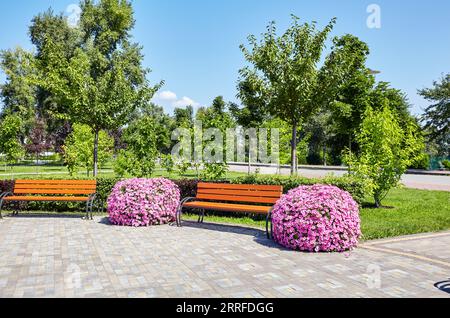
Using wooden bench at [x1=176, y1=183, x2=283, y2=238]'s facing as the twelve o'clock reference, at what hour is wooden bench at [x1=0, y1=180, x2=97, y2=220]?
wooden bench at [x1=0, y1=180, x2=97, y2=220] is roughly at 2 o'clock from wooden bench at [x1=176, y1=183, x2=283, y2=238].

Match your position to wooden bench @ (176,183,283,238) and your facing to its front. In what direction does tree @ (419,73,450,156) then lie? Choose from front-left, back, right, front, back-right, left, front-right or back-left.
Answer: back

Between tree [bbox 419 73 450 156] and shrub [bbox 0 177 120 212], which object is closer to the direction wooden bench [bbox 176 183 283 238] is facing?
the shrub

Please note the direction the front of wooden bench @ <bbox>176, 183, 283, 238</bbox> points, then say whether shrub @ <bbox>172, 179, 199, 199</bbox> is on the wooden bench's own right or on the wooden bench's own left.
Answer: on the wooden bench's own right

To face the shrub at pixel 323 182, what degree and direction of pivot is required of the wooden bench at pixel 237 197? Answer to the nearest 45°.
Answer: approximately 180°

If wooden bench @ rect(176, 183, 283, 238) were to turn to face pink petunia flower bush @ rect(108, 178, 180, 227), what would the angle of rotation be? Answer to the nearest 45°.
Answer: approximately 45° to its right

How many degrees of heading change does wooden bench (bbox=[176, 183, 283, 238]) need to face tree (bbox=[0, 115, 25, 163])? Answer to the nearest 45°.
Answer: approximately 90° to its right

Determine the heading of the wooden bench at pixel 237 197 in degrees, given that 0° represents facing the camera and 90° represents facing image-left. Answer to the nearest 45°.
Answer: approximately 45°

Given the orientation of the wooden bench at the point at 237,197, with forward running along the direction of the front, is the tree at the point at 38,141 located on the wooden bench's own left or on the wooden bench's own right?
on the wooden bench's own right

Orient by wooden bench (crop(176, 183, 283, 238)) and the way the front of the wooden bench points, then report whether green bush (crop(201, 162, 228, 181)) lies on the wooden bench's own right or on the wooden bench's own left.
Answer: on the wooden bench's own right
